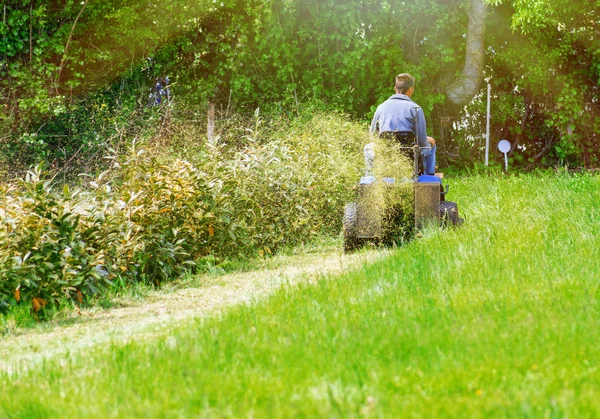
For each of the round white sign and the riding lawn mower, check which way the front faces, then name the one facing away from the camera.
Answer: the riding lawn mower

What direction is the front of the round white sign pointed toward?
toward the camera

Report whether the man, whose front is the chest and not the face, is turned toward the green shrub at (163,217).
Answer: no

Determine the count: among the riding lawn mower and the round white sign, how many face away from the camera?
1

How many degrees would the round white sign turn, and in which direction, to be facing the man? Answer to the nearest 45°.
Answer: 0° — it already faces them

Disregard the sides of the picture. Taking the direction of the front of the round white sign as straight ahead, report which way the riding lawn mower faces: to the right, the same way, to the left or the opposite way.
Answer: the opposite way

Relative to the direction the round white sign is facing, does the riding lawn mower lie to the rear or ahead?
ahead

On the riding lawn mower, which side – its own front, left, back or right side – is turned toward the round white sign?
front

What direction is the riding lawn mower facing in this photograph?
away from the camera

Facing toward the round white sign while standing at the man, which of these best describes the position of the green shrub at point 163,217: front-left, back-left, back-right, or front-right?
back-left

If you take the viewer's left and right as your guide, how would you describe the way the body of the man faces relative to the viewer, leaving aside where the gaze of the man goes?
facing away from the viewer and to the right of the viewer
